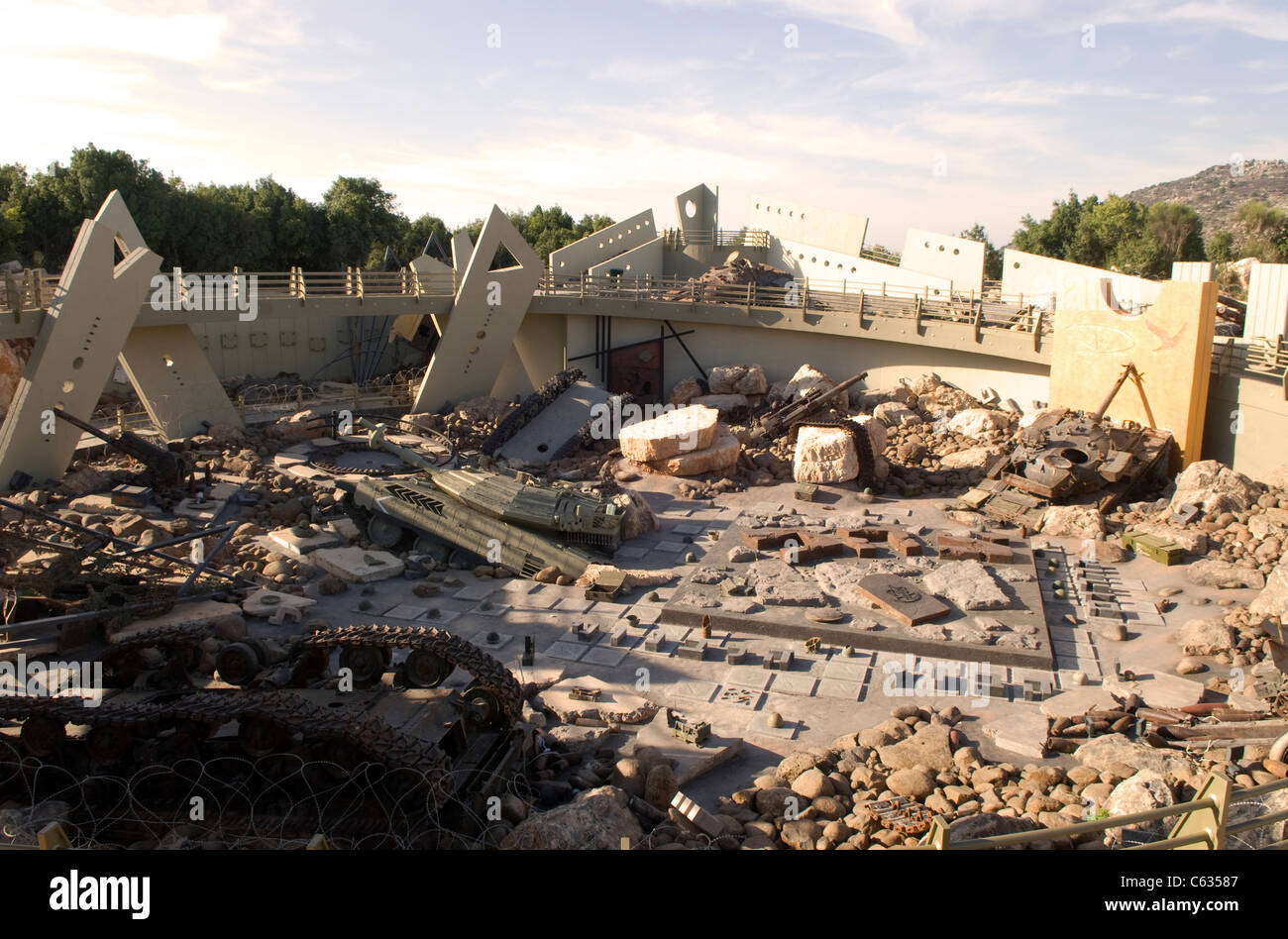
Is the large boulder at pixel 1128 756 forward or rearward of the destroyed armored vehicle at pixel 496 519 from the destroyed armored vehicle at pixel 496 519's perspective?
rearward

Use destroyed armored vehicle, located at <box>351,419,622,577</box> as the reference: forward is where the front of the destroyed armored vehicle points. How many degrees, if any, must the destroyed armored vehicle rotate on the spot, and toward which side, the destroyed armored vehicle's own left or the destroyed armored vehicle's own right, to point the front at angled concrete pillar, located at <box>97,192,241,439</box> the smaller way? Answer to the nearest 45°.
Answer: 0° — it already faces it

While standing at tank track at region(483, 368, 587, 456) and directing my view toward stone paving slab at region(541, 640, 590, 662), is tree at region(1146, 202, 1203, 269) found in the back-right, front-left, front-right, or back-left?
back-left

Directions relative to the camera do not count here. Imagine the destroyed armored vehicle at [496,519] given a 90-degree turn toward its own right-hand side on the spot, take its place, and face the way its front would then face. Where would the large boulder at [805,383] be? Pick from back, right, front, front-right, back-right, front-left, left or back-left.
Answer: front

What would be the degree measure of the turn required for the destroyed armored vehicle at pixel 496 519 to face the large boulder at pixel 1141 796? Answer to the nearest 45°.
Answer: approximately 180°

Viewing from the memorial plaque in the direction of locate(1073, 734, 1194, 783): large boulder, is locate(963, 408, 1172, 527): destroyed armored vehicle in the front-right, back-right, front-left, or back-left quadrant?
back-left

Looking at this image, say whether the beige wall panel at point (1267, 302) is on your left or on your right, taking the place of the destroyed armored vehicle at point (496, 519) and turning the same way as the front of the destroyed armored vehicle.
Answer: on your right

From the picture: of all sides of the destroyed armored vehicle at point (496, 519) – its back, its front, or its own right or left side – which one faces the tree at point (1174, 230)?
right

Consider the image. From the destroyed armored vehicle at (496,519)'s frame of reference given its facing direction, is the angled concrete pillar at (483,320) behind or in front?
in front

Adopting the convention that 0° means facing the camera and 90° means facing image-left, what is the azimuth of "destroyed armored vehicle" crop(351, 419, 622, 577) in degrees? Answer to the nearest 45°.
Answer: approximately 135°

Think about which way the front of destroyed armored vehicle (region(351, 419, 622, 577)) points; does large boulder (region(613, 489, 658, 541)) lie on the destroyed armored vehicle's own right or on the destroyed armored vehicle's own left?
on the destroyed armored vehicle's own right

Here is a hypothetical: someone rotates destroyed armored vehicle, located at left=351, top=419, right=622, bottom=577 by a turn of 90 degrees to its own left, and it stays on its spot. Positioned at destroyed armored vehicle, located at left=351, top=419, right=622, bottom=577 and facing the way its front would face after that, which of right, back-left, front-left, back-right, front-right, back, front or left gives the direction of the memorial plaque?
left

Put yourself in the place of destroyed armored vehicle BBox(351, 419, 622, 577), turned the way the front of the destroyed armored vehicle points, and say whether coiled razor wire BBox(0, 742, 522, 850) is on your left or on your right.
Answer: on your left

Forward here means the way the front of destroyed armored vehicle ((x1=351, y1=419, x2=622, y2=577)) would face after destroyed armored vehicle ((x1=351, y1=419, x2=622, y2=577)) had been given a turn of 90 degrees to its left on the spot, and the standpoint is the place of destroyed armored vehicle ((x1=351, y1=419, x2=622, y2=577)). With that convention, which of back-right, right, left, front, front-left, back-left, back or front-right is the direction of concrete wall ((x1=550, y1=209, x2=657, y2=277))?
back-right

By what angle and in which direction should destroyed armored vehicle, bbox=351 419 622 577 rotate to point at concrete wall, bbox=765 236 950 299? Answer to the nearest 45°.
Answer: approximately 90° to its right

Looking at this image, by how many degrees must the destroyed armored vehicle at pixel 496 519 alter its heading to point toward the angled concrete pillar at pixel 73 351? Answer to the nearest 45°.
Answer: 0° — it already faces it
